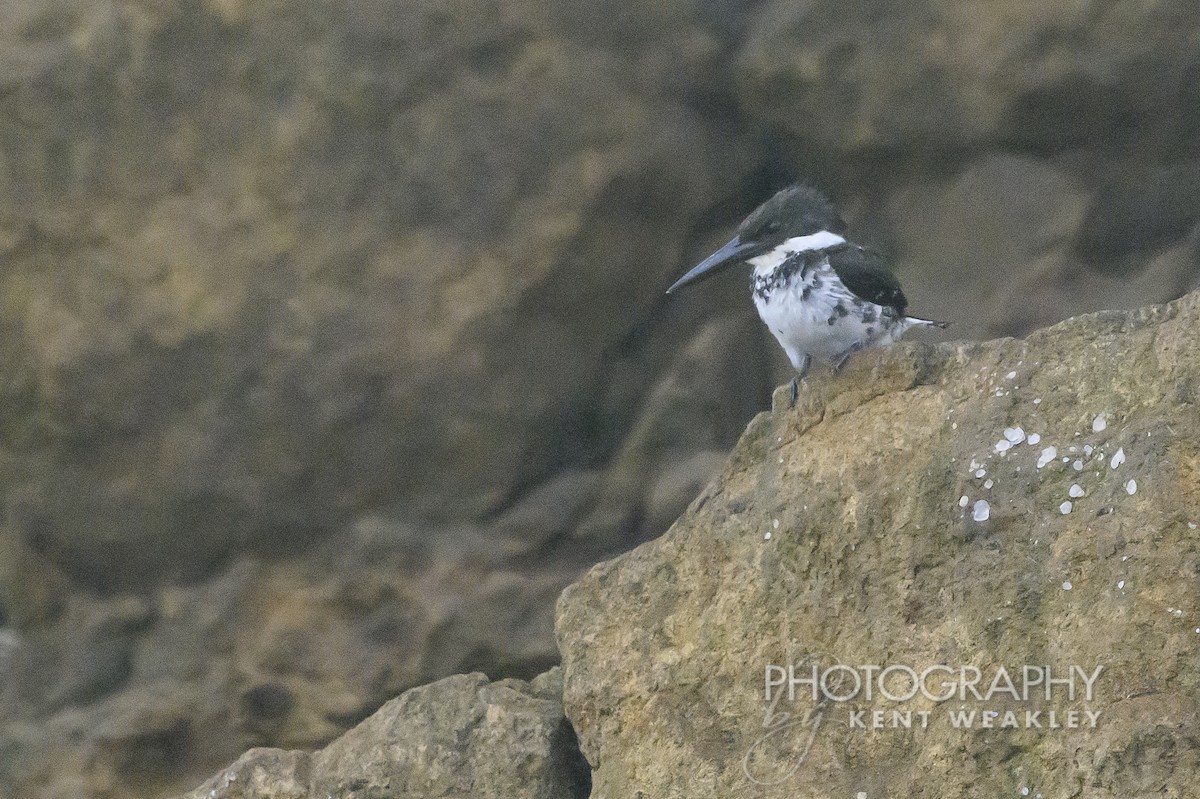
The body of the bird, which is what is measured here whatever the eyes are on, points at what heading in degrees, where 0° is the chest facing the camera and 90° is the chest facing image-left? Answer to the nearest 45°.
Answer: approximately 45°

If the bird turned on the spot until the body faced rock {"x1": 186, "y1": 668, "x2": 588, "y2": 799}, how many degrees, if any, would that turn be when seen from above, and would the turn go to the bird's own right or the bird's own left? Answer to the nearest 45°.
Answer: approximately 45° to the bird's own right
